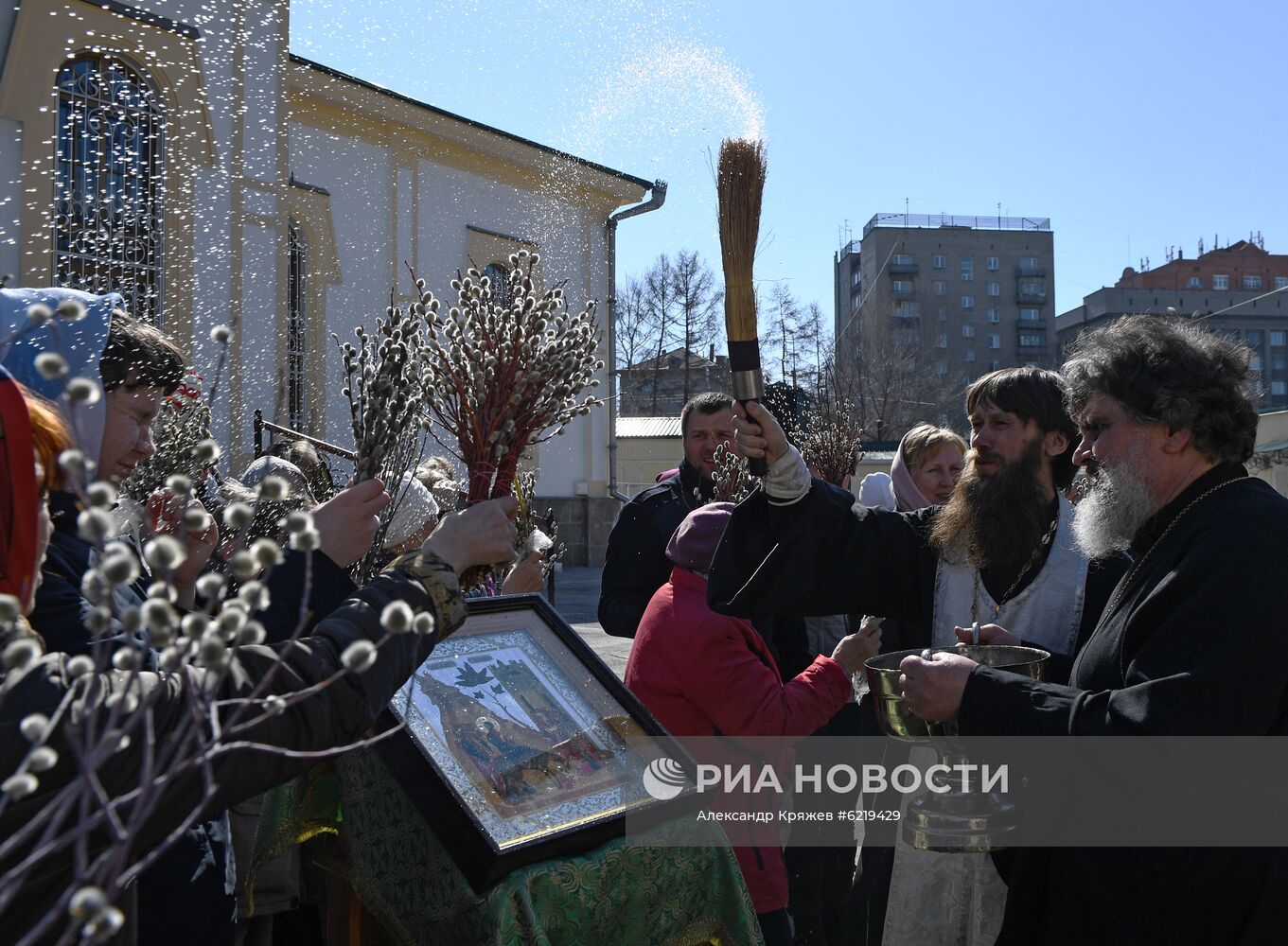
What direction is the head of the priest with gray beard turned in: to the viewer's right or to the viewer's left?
to the viewer's left

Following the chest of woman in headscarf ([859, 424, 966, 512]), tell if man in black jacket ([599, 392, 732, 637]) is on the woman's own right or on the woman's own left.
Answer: on the woman's own right

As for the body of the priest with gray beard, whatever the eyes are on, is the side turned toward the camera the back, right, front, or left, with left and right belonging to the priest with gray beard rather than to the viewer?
left

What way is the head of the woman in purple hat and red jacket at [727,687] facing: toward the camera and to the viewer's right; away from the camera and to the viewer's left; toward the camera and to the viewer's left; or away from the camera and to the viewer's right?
away from the camera and to the viewer's right

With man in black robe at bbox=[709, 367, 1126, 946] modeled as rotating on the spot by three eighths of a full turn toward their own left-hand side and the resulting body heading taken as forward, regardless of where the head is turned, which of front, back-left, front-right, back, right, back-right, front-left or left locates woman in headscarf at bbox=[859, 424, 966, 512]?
left

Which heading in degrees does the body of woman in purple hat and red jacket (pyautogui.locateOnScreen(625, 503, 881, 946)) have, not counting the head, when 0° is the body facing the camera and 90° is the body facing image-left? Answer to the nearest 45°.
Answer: approximately 225°

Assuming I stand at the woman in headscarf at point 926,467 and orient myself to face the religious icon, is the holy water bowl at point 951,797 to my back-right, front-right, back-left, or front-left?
front-left

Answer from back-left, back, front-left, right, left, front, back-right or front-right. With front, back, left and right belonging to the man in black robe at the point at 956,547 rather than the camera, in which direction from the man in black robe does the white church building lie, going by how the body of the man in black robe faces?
right

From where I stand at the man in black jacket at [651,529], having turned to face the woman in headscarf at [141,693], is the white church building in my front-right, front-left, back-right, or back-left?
back-right

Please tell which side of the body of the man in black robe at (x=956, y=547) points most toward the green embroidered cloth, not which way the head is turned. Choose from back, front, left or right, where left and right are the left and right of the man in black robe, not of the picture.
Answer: front

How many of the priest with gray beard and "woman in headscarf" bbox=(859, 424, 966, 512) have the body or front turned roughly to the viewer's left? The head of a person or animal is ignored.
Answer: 1

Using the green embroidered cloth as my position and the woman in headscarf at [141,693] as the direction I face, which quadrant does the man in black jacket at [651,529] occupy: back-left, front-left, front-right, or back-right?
back-right

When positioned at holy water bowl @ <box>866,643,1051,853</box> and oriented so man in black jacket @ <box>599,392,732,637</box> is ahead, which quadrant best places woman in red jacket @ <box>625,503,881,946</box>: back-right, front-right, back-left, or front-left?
front-left

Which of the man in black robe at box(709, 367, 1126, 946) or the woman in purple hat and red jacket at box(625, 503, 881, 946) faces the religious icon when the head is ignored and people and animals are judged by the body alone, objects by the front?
the man in black robe

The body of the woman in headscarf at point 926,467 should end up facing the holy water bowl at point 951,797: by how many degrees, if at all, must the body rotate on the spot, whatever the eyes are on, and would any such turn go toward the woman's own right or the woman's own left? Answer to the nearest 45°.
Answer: approximately 45° to the woman's own right

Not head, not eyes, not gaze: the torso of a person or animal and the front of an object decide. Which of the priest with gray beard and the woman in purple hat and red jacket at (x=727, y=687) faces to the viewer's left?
the priest with gray beard
